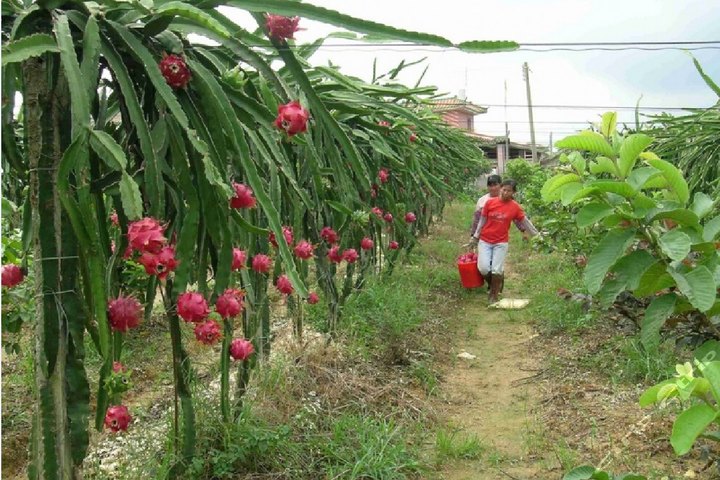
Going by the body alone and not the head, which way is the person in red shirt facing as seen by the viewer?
toward the camera

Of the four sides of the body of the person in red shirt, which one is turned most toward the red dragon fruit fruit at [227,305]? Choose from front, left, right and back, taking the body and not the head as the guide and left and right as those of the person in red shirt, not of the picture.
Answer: front

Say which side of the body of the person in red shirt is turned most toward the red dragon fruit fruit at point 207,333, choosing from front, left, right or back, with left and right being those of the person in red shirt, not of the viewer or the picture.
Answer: front

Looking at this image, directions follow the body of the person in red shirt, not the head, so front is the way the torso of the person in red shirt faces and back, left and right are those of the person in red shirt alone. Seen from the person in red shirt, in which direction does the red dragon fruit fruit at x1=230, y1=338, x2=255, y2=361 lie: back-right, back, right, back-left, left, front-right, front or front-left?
front

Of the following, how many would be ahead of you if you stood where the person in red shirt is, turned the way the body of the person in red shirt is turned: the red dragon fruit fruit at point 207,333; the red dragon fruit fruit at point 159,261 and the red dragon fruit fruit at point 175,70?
3

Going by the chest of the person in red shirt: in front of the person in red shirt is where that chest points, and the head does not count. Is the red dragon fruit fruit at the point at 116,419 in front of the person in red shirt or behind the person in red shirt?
in front

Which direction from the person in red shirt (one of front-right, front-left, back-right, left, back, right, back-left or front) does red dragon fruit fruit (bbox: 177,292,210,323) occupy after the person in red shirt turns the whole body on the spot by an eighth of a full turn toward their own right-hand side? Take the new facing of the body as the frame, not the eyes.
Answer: front-left

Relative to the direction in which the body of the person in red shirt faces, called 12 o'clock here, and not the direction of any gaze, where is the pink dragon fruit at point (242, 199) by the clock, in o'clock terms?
The pink dragon fruit is roughly at 12 o'clock from the person in red shirt.

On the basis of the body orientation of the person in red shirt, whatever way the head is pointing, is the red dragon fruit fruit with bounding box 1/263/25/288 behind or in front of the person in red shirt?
in front

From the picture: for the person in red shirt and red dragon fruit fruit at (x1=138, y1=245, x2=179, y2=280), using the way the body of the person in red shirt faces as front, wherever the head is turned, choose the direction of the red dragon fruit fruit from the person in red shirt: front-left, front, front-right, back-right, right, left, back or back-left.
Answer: front

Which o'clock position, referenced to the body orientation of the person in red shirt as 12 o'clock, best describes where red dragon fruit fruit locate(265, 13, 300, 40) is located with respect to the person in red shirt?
The red dragon fruit fruit is roughly at 12 o'clock from the person in red shirt.
